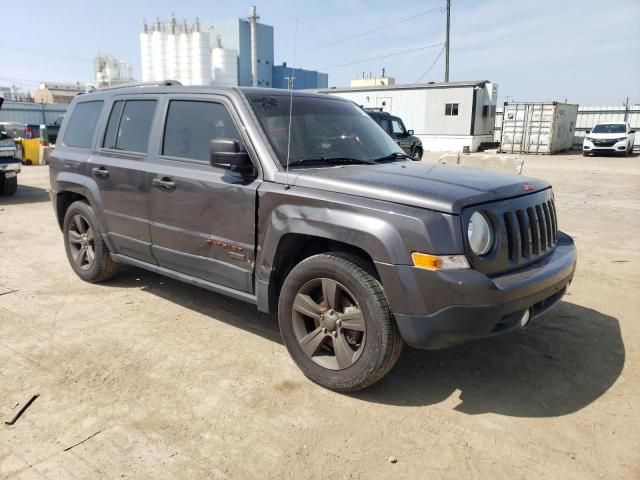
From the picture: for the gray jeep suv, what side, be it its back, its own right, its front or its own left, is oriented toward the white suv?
left

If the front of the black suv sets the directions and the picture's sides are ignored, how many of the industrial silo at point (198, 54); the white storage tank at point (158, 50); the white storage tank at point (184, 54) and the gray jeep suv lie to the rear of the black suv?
3

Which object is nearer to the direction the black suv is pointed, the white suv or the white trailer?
the white suv

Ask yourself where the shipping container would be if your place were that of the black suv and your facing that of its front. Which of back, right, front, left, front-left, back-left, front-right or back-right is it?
front

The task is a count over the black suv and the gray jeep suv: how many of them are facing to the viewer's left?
0

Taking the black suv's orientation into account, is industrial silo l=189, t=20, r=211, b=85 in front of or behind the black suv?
behind

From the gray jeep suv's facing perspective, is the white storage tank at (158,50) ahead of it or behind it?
behind
